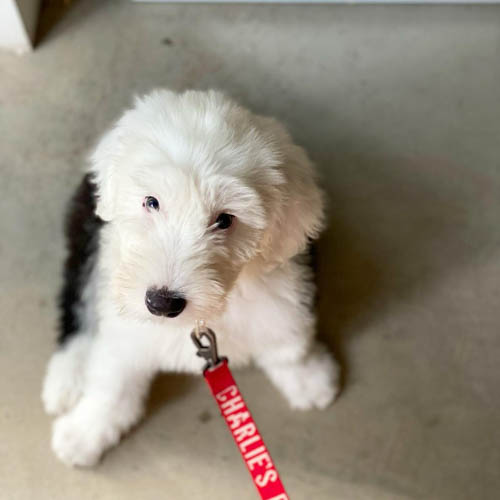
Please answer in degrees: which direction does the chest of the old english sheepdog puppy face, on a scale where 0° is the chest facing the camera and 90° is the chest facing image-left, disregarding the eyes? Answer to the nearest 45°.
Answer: approximately 0°
